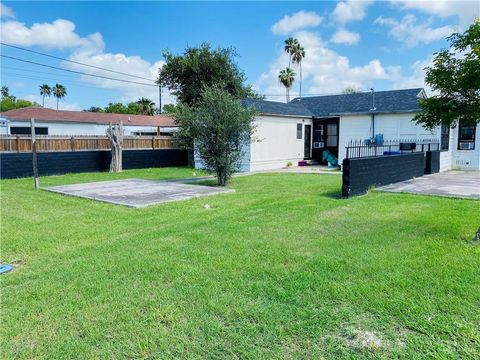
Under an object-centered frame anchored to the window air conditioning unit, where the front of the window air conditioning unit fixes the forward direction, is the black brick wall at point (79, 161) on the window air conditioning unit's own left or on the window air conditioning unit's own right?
on the window air conditioning unit's own right

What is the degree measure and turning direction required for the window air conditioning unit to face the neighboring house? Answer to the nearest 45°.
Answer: approximately 90° to its right

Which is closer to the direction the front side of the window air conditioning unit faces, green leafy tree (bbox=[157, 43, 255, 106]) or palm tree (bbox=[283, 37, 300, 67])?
the green leafy tree

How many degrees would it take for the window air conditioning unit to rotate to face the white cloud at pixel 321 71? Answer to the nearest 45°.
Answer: approximately 135° to its right

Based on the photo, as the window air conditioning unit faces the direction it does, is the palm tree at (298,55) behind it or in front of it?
behind

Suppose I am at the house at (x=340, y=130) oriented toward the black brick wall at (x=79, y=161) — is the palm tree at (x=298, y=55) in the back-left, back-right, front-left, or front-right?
back-right

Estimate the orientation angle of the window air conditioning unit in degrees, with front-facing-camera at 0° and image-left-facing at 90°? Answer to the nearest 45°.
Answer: approximately 0°
